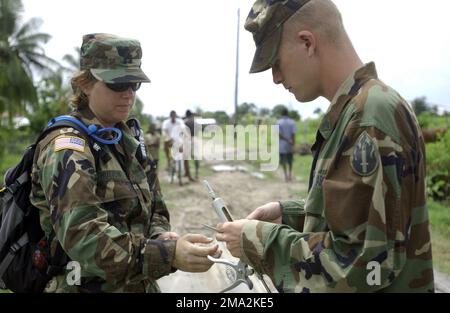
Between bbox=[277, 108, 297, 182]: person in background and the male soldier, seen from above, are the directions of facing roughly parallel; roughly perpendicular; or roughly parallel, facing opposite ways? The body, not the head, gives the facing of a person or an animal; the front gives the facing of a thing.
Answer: roughly perpendicular

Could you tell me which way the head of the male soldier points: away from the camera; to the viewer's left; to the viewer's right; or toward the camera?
to the viewer's left

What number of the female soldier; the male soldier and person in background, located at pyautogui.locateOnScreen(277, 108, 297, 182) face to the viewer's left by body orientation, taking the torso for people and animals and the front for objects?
1

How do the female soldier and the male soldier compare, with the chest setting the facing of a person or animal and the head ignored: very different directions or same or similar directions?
very different directions

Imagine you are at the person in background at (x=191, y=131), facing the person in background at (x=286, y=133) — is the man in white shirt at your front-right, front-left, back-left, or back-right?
back-right

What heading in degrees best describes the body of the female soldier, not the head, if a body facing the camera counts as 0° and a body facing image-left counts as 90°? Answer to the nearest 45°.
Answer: approximately 315°

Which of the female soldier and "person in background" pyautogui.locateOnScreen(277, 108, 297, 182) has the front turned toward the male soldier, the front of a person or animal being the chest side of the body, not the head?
the female soldier

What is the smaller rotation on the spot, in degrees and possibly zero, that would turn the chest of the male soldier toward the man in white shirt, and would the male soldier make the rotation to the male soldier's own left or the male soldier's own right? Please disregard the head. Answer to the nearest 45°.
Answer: approximately 90° to the male soldier's own right

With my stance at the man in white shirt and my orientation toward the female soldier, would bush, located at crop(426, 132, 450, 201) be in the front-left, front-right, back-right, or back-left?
front-left

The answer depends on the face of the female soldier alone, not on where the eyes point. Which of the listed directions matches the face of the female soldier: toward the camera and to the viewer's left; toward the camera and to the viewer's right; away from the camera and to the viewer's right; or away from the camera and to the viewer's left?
toward the camera and to the viewer's right

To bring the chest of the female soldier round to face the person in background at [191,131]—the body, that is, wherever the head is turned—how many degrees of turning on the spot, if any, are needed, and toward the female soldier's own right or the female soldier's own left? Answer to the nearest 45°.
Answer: approximately 135° to the female soldier's own left

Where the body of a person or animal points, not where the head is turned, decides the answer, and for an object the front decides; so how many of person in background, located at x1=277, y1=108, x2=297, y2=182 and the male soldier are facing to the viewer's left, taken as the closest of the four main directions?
1

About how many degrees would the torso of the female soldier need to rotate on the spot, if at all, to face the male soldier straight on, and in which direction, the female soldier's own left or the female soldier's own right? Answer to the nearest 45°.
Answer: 0° — they already face them

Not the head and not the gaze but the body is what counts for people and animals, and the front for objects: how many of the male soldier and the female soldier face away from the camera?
0

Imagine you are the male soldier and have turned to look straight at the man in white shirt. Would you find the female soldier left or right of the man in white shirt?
left

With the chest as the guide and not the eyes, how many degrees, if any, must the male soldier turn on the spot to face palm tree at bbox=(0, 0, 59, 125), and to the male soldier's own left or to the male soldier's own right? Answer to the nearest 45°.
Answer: approximately 45° to the male soldier's own right

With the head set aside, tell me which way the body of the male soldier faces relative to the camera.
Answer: to the viewer's left
